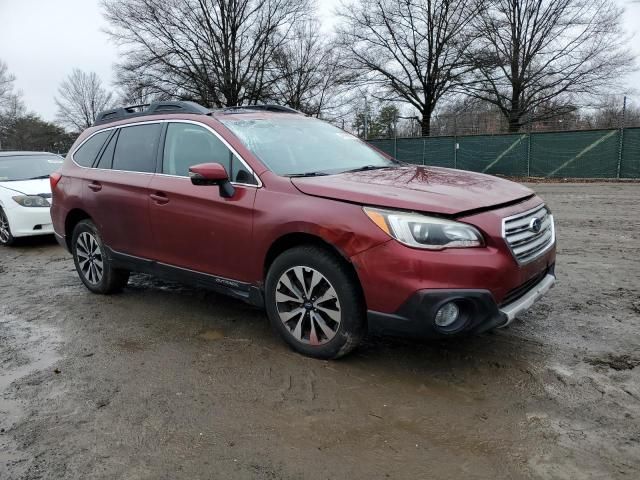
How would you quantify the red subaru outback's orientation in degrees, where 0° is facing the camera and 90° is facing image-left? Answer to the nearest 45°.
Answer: approximately 315°

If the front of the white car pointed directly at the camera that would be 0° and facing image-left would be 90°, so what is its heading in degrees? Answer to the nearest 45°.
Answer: approximately 315°

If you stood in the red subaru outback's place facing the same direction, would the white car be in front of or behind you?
behind

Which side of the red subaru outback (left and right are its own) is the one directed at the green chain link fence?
left

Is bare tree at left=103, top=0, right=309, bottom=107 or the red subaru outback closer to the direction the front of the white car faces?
the red subaru outback

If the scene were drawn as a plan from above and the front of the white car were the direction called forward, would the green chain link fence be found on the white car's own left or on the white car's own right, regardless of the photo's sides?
on the white car's own left

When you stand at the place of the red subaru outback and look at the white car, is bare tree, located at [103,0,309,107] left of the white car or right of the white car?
right

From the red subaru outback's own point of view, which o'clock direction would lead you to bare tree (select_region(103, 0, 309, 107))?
The bare tree is roughly at 7 o'clock from the red subaru outback.
